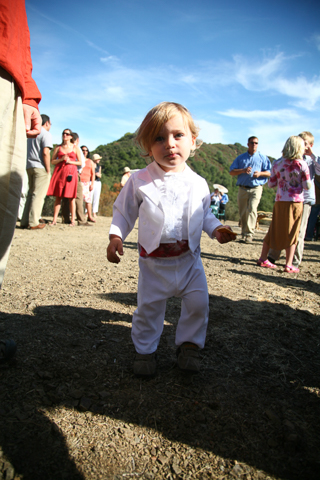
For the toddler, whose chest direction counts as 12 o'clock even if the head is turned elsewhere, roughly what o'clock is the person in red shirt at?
The person in red shirt is roughly at 3 o'clock from the toddler.

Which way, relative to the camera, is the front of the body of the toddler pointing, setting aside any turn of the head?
toward the camera

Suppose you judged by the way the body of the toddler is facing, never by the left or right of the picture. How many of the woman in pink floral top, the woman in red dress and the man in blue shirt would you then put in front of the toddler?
0

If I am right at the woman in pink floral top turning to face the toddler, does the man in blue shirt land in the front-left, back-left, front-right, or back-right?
back-right

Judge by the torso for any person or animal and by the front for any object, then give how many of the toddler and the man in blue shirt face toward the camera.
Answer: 2

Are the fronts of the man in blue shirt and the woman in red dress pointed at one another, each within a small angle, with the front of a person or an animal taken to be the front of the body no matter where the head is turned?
no

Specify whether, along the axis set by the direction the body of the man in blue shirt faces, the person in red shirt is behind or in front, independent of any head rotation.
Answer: in front

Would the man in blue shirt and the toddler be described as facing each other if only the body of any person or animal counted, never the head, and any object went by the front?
no

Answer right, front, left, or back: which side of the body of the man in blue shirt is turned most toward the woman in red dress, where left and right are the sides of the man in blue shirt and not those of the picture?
right

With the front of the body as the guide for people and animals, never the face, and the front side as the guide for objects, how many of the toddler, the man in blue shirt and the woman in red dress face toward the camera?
3

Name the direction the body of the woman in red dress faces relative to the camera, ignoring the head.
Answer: toward the camera

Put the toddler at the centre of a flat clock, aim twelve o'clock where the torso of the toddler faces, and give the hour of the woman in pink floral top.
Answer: The woman in pink floral top is roughly at 7 o'clock from the toddler.

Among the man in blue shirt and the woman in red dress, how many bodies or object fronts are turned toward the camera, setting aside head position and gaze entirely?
2

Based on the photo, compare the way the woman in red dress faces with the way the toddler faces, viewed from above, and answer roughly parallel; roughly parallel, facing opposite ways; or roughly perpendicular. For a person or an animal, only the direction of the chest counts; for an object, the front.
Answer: roughly parallel

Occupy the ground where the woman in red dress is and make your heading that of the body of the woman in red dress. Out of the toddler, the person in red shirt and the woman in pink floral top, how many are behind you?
0

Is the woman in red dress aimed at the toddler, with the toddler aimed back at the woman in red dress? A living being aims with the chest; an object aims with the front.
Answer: no

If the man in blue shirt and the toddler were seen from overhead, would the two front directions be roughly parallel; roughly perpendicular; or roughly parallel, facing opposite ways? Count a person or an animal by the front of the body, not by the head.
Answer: roughly parallel

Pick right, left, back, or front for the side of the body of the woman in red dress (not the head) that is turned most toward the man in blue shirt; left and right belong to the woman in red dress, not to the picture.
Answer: left

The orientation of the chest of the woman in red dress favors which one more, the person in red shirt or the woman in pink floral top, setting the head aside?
the person in red shirt

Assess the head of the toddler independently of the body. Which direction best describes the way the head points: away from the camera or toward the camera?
toward the camera
